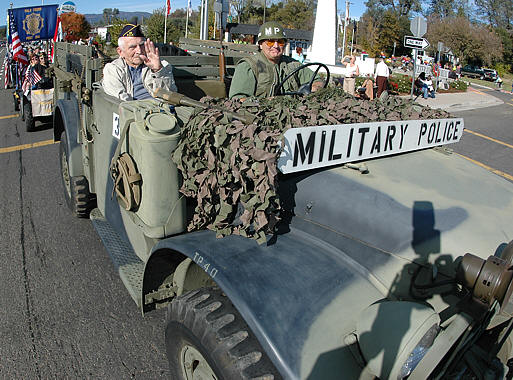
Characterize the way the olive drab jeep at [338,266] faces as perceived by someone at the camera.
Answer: facing the viewer and to the right of the viewer

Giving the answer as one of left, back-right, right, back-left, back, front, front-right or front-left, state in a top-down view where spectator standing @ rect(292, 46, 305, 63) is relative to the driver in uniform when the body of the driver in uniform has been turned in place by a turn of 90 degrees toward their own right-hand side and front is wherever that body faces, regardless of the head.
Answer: back-right

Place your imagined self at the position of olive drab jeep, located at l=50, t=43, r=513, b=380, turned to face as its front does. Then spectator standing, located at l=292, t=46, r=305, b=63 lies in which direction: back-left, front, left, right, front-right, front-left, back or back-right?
back-left

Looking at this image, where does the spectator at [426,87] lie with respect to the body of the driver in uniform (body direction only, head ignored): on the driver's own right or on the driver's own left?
on the driver's own left
